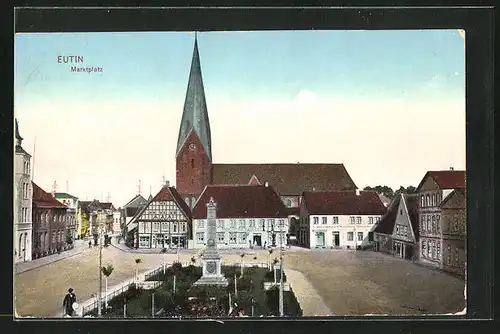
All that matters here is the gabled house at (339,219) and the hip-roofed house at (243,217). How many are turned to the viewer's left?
0

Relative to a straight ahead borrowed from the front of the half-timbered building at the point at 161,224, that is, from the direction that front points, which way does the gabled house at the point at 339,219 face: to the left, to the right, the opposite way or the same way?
the same way

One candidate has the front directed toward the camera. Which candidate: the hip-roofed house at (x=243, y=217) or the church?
the hip-roofed house

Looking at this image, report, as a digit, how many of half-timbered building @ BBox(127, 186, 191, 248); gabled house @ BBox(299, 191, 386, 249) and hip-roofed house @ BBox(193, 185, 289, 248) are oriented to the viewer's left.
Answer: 0

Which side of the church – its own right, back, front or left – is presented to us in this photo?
left

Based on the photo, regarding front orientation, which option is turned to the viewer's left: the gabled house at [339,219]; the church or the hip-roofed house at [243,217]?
the church

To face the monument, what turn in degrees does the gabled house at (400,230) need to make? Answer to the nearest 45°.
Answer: approximately 45° to its right

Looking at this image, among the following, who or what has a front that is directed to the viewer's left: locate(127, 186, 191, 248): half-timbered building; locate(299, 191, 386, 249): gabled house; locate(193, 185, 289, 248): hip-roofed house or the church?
the church

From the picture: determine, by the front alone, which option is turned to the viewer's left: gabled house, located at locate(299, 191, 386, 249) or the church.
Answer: the church

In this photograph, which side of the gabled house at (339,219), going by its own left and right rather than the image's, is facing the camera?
front

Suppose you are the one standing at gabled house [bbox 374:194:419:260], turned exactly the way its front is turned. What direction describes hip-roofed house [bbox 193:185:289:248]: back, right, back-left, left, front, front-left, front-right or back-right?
front-right

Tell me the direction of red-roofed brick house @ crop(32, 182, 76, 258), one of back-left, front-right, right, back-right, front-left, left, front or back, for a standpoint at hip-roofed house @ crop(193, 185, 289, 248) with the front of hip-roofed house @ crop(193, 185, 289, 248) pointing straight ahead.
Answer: right

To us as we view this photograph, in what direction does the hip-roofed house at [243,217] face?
facing the viewer
